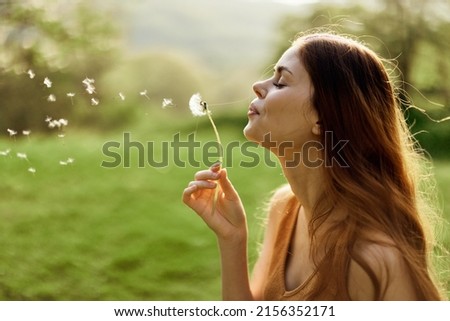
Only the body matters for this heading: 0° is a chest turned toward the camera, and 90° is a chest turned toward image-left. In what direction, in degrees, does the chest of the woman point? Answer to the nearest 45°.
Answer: approximately 45°

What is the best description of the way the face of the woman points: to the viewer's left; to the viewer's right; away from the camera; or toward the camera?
to the viewer's left
